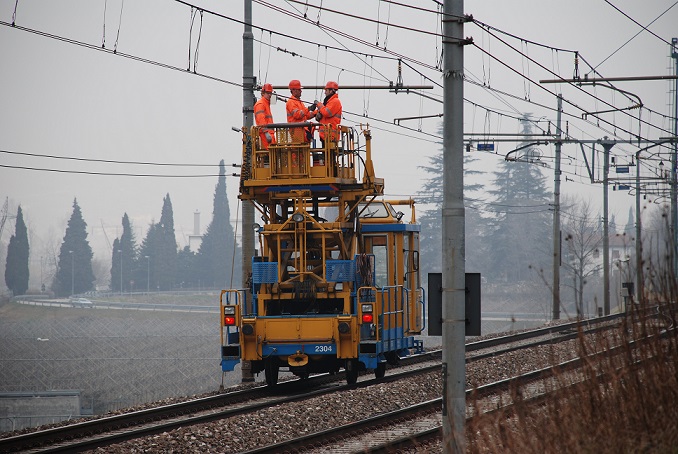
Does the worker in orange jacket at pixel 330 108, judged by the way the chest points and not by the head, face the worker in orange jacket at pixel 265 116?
yes

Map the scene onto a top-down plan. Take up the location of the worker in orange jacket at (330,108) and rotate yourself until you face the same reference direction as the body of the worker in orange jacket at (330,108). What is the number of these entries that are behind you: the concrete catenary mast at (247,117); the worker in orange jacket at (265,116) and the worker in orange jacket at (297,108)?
0

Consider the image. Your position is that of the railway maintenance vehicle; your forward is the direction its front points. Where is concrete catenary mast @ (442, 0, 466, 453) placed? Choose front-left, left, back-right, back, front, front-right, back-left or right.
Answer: back

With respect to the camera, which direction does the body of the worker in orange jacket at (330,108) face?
to the viewer's left

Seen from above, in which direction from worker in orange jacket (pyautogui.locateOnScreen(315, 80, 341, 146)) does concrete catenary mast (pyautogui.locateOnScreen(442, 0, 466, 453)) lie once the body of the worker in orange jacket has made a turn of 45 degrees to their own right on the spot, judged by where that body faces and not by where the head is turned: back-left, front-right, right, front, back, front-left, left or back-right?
back-left

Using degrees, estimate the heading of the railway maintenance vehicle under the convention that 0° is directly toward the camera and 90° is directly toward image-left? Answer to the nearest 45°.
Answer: approximately 180°

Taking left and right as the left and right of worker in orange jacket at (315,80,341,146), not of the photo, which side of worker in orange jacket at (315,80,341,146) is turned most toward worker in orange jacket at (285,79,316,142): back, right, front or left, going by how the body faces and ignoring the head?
front
